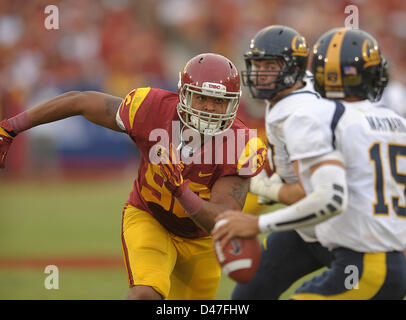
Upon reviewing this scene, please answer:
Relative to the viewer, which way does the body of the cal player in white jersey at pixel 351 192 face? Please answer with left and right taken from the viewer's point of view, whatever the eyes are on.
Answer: facing away from the viewer and to the left of the viewer

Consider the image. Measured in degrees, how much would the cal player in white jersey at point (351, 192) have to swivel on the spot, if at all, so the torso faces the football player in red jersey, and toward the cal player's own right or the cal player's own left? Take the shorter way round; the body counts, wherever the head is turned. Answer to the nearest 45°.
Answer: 0° — they already face them

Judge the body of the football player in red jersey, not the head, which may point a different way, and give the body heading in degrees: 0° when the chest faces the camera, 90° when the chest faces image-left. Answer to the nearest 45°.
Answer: approximately 0°

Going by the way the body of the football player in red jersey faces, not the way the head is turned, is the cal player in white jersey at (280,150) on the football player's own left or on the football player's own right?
on the football player's own left

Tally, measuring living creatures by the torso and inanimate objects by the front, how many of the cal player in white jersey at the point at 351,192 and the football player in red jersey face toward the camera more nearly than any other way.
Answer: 1

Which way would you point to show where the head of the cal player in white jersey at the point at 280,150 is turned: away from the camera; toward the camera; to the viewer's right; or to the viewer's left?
to the viewer's left
